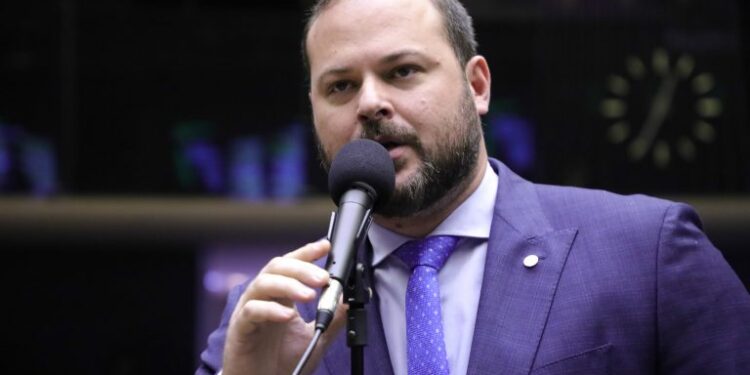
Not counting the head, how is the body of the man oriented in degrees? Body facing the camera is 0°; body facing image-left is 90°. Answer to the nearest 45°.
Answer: approximately 45°

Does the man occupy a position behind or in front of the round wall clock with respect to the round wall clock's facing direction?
in front

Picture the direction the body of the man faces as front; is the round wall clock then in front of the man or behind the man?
behind

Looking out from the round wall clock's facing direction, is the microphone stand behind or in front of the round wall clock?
in front

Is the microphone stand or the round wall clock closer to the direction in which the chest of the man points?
the microphone stand

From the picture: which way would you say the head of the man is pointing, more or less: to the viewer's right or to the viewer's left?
to the viewer's left
